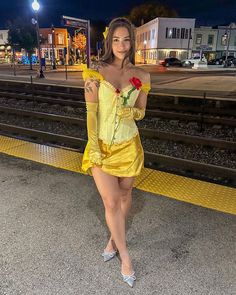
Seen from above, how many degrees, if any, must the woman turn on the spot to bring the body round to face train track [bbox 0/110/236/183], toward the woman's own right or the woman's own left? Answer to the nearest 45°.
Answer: approximately 180°

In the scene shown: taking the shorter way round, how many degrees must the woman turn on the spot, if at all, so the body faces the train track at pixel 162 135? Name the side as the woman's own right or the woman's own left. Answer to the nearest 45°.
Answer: approximately 180°

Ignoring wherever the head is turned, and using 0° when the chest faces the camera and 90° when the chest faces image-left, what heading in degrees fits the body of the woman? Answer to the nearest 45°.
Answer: approximately 0°

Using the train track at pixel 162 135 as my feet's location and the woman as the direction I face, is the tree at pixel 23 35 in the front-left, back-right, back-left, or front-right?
back-right

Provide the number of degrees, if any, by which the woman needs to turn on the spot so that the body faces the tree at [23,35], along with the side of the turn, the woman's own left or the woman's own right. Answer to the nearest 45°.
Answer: approximately 180°
